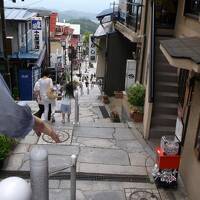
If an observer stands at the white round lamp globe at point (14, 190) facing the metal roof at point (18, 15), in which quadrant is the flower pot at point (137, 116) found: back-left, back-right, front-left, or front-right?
front-right

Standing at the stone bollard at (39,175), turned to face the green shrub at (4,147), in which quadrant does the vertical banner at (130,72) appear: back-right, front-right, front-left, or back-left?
front-right

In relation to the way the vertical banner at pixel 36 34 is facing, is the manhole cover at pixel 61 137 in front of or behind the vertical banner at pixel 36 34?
in front

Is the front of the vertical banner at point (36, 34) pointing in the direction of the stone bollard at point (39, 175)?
yes

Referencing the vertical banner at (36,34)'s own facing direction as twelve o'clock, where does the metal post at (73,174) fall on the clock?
The metal post is roughly at 12 o'clock from the vertical banner.

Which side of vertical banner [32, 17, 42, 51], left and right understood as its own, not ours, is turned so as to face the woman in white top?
front

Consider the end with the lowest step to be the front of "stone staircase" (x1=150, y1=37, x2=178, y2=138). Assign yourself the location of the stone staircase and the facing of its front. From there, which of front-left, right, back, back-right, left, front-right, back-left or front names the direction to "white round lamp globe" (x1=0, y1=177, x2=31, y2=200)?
front

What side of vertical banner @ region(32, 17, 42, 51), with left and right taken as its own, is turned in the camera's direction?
front

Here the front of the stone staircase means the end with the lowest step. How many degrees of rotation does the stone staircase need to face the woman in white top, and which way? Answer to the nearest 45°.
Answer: approximately 90° to its right
